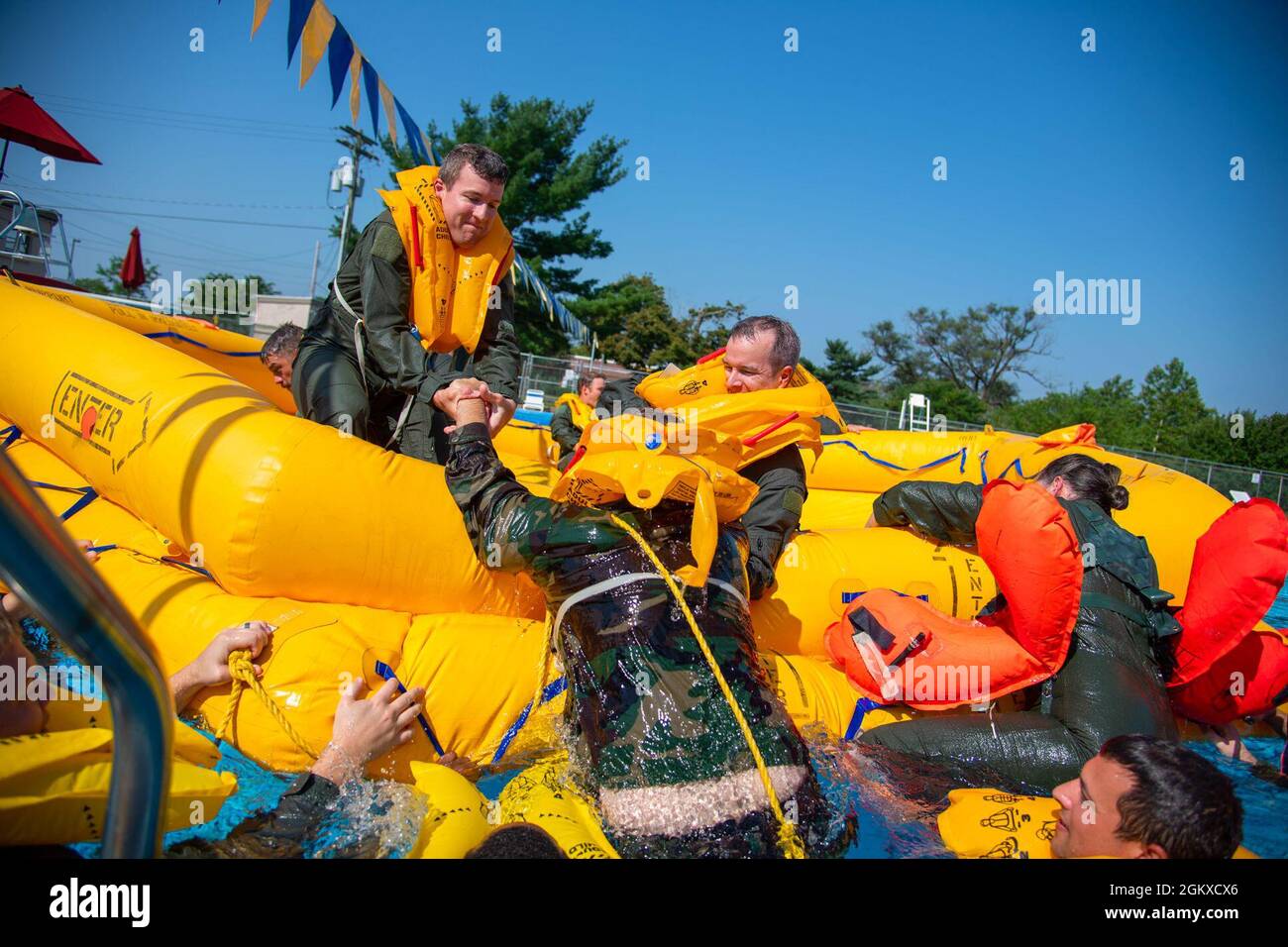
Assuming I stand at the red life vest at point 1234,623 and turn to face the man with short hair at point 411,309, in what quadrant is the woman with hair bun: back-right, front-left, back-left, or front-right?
front-left

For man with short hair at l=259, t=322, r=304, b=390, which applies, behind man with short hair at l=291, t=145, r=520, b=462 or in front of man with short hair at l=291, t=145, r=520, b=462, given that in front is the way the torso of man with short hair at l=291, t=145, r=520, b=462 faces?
behind

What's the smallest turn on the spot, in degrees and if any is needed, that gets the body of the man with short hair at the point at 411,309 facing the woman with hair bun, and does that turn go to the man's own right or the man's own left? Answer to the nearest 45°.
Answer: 0° — they already face them

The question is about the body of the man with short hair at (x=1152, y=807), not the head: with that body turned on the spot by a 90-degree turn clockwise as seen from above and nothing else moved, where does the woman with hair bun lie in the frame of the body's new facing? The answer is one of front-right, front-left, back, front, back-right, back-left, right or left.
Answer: front

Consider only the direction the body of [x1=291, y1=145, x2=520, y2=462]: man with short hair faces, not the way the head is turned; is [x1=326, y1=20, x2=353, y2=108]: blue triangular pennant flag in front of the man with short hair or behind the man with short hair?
behind

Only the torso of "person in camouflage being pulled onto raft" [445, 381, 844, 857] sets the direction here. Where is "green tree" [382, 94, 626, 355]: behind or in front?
in front

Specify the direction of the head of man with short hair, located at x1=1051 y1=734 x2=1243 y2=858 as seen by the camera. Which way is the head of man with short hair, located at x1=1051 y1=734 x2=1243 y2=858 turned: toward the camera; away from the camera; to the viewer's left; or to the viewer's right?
to the viewer's left

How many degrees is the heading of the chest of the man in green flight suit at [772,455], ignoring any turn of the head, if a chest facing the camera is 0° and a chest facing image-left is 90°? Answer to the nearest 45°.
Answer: approximately 45°

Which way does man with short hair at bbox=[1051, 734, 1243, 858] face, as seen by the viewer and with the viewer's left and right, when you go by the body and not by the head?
facing to the left of the viewer

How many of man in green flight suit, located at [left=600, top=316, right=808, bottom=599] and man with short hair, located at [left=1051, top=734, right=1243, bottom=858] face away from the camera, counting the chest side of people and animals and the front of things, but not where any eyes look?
0

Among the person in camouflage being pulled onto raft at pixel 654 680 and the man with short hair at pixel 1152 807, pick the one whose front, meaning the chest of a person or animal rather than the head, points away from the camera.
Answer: the person in camouflage being pulled onto raft

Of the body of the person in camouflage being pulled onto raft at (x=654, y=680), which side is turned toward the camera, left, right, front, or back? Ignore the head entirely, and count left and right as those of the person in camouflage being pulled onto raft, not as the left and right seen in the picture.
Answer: back

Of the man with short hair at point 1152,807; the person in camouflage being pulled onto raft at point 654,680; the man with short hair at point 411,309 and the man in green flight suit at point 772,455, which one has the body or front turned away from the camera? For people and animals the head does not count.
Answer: the person in camouflage being pulled onto raft

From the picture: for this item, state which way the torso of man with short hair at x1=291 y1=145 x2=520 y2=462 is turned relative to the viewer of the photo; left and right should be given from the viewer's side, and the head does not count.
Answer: facing the viewer and to the right of the viewer
